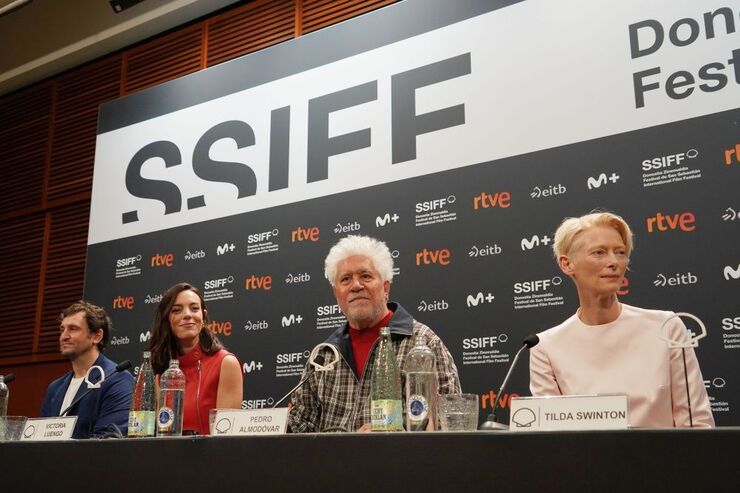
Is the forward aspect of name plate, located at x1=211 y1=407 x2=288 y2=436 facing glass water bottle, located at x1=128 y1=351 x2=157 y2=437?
no

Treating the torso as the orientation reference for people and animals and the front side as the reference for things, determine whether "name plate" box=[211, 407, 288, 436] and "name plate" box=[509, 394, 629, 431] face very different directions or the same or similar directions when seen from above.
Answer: same or similar directions

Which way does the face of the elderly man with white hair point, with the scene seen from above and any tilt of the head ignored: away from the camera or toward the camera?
toward the camera

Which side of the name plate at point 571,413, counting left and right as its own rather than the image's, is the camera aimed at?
front

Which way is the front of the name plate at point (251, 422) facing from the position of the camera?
facing the viewer

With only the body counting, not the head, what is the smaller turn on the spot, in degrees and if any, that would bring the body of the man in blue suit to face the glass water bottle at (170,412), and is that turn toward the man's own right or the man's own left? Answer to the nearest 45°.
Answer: approximately 45° to the man's own left

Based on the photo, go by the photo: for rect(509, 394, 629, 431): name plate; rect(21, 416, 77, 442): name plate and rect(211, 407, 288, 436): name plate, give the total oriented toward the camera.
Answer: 3

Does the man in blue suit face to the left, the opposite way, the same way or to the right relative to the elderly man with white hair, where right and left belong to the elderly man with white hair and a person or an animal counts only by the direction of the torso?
the same way

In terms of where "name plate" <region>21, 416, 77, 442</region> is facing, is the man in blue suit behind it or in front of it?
behind

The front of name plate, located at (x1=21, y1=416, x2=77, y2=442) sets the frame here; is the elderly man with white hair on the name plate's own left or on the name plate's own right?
on the name plate's own left

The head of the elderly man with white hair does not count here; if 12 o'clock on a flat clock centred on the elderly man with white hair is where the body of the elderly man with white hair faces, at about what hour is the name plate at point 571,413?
The name plate is roughly at 10 o'clock from the elderly man with white hair.

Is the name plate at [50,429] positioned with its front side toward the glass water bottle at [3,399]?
no

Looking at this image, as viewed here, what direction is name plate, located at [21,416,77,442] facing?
toward the camera

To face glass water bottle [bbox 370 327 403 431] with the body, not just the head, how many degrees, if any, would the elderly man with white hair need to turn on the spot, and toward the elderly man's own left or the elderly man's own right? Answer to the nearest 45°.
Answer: approximately 45° to the elderly man's own left
